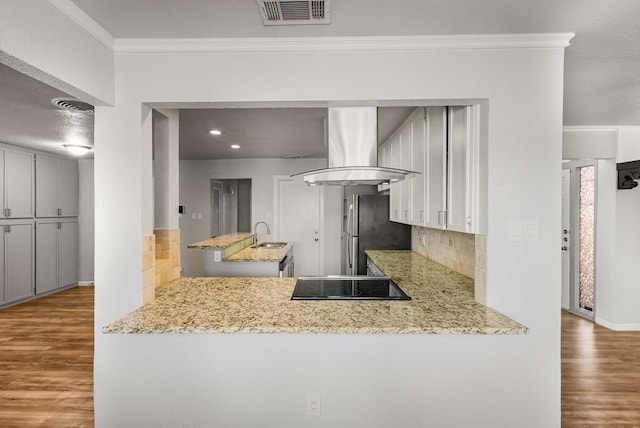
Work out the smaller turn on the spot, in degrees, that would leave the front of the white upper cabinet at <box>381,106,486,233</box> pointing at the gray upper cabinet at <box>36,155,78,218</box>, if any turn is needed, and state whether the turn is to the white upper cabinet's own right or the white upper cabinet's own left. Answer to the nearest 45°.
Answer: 0° — it already faces it

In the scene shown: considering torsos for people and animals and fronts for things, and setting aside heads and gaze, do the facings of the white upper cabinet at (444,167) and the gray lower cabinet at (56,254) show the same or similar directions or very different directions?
very different directions

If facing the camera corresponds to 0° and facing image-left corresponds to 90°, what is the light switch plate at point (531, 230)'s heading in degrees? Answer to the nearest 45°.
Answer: approximately 0°

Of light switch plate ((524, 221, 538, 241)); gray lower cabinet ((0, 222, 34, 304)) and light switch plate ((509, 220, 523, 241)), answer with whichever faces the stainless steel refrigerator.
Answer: the gray lower cabinet

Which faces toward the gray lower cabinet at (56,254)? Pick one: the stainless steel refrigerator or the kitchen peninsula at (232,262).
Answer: the stainless steel refrigerator

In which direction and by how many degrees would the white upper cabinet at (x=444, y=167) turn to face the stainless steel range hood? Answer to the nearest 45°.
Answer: approximately 45° to its left

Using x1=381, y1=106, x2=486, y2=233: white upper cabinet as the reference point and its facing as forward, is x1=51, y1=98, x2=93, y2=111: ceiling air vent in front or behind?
in front

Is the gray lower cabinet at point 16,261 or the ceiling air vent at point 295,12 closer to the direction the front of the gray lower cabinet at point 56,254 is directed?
the ceiling air vent

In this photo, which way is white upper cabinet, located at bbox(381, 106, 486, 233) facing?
to the viewer's left

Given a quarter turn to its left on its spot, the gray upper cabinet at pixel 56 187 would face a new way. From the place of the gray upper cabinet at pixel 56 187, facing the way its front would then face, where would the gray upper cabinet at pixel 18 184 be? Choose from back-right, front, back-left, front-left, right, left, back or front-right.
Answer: back

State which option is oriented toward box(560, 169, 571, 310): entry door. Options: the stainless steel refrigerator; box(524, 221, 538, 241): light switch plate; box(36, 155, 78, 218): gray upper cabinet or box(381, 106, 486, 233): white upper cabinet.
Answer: box(36, 155, 78, 218): gray upper cabinet

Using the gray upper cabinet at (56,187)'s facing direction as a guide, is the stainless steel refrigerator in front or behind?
in front
